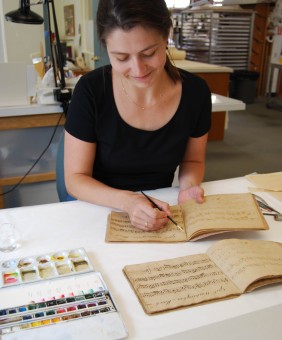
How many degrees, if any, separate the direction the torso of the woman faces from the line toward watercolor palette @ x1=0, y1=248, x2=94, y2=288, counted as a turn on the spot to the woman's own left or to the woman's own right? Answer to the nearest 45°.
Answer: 0° — they already face it

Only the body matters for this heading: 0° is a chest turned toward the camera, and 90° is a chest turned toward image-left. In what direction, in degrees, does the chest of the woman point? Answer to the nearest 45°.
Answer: approximately 0°

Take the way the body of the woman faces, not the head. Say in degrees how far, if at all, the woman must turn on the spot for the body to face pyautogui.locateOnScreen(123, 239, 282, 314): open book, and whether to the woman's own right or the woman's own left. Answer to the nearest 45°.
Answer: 0° — they already face it

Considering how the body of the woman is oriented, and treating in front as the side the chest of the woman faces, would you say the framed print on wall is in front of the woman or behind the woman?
behind

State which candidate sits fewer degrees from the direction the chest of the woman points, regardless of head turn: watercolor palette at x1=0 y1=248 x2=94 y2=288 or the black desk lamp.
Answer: the watercolor palette

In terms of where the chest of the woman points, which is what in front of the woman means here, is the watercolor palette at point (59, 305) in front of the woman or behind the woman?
in front

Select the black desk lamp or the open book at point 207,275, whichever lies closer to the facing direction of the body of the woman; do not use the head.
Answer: the open book
